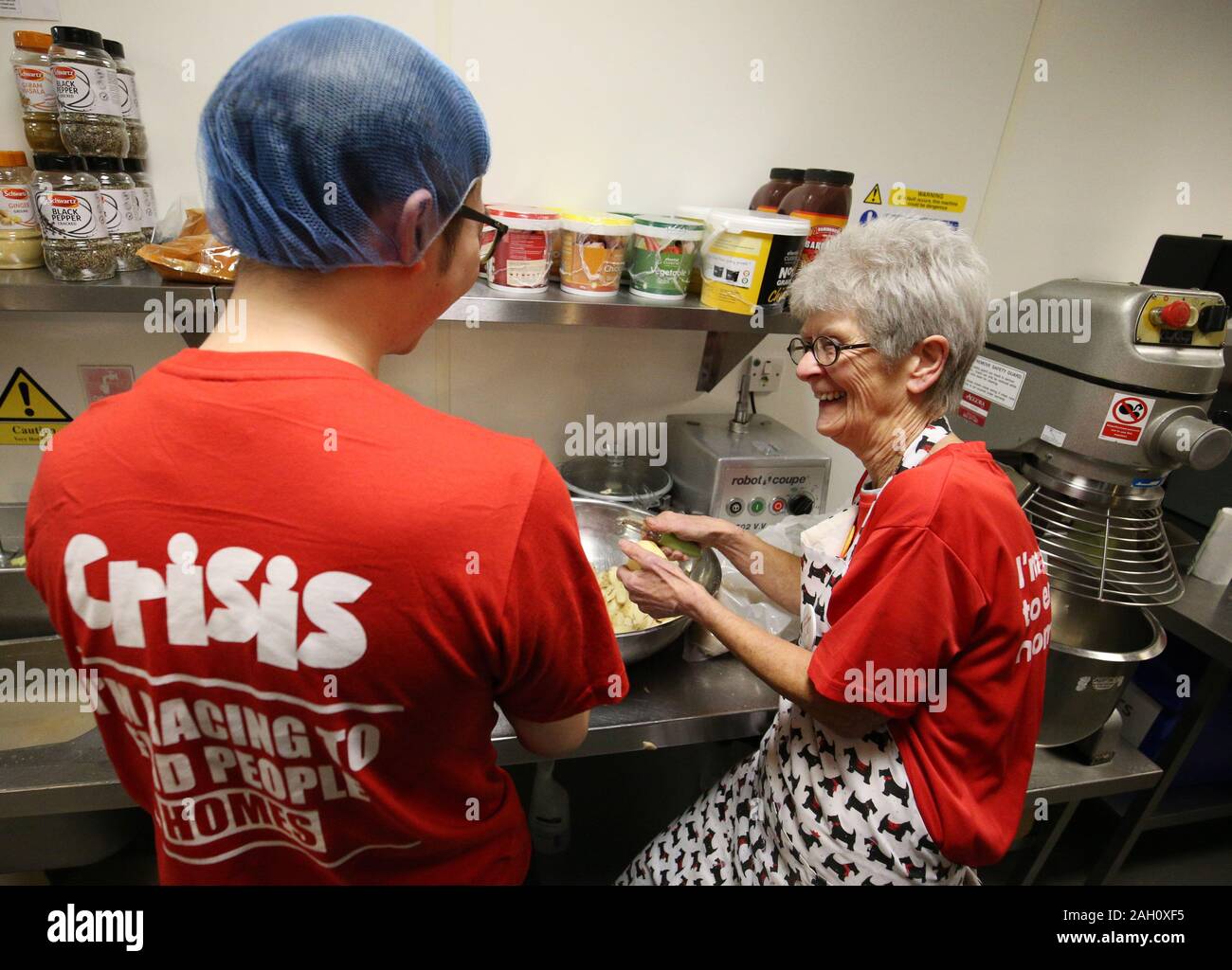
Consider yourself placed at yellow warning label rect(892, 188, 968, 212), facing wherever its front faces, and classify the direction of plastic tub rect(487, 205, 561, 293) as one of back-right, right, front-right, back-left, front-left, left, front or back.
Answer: front-right

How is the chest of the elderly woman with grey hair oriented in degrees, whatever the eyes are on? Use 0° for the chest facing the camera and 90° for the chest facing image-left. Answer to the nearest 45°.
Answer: approximately 90°

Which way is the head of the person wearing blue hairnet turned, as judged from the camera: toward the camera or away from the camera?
away from the camera

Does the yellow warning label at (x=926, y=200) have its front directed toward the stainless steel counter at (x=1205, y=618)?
no

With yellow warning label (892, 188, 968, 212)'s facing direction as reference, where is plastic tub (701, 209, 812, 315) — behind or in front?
in front

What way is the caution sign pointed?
toward the camera
